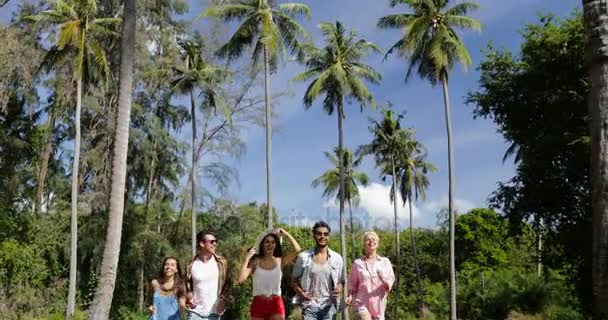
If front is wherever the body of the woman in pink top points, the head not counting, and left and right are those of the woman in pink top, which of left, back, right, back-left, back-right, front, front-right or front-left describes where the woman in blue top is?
right

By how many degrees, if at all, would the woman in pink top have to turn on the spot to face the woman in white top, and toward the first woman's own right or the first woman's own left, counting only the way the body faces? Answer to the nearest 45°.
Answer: approximately 45° to the first woman's own right

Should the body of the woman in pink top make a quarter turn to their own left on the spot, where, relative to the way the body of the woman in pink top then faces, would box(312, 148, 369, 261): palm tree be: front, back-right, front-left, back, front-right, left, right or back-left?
left

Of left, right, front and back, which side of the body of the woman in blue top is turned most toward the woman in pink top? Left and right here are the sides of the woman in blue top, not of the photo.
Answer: left

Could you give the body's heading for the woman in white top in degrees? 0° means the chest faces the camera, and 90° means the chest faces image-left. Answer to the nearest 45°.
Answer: approximately 0°

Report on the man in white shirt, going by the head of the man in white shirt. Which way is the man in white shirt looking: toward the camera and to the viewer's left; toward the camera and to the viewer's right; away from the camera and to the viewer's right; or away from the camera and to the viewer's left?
toward the camera and to the viewer's right

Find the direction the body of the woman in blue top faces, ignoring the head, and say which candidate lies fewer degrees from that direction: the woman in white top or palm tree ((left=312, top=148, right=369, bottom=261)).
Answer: the woman in white top

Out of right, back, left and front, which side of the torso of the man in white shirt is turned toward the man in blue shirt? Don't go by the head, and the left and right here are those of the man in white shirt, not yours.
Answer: left

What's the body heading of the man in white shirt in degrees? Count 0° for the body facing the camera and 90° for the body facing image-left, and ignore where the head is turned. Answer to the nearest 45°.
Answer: approximately 0°
